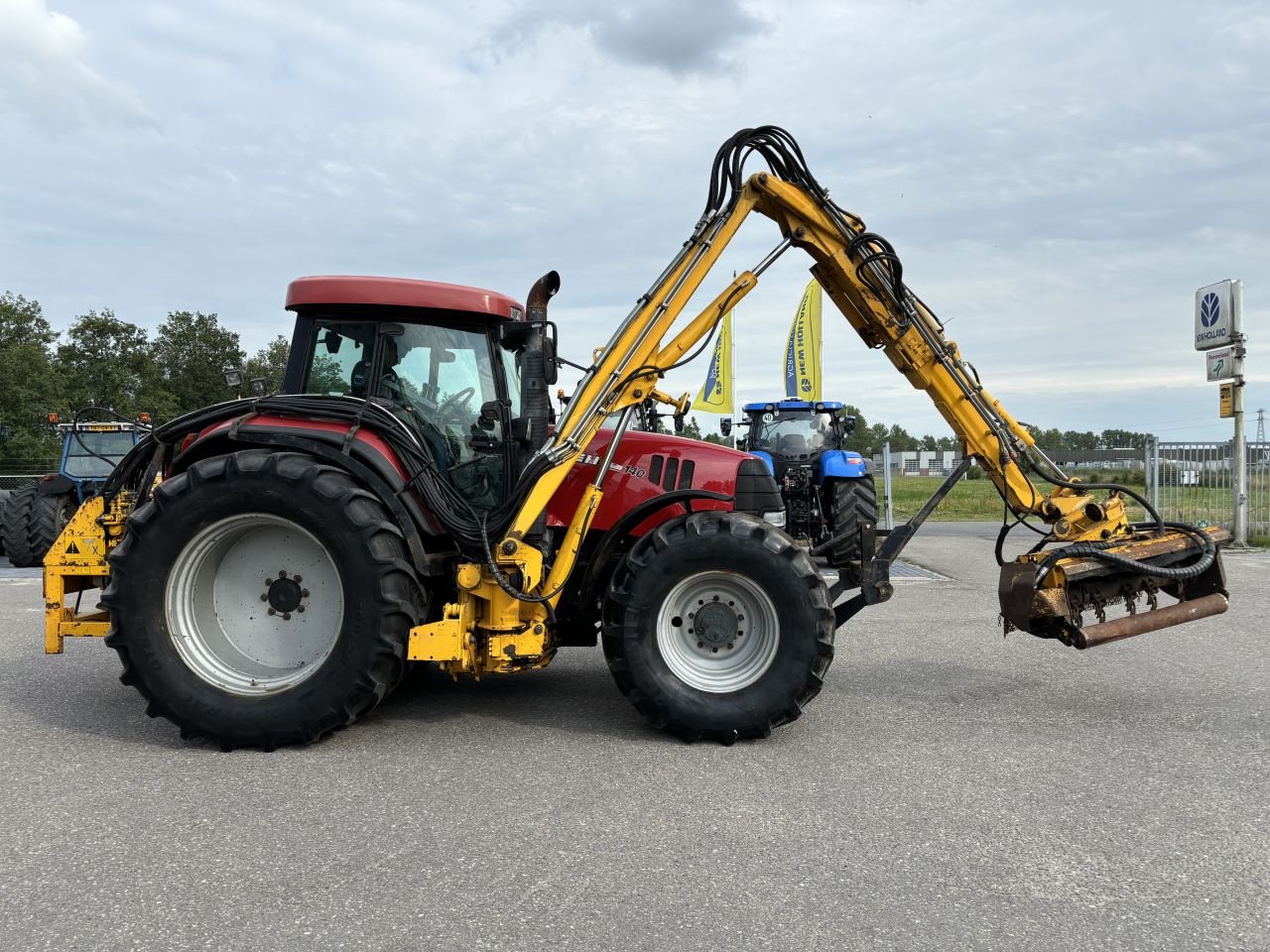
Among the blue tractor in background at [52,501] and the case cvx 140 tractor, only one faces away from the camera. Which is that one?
the blue tractor in background

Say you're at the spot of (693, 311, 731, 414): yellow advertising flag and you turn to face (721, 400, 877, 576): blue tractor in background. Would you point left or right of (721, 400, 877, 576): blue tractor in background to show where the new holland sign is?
left

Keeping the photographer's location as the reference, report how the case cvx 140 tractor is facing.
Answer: facing to the right of the viewer

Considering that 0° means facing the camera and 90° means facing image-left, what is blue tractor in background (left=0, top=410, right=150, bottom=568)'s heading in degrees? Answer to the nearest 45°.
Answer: approximately 180°

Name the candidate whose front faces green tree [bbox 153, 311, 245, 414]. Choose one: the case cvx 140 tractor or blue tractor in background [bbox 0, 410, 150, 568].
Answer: the blue tractor in background

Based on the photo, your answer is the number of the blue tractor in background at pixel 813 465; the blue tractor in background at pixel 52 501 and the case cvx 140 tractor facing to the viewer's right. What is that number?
1

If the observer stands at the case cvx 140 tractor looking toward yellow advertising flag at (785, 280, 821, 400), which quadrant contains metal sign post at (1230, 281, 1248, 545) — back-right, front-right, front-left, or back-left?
front-right

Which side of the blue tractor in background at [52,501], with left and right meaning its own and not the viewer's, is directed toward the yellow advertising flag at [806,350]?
right
